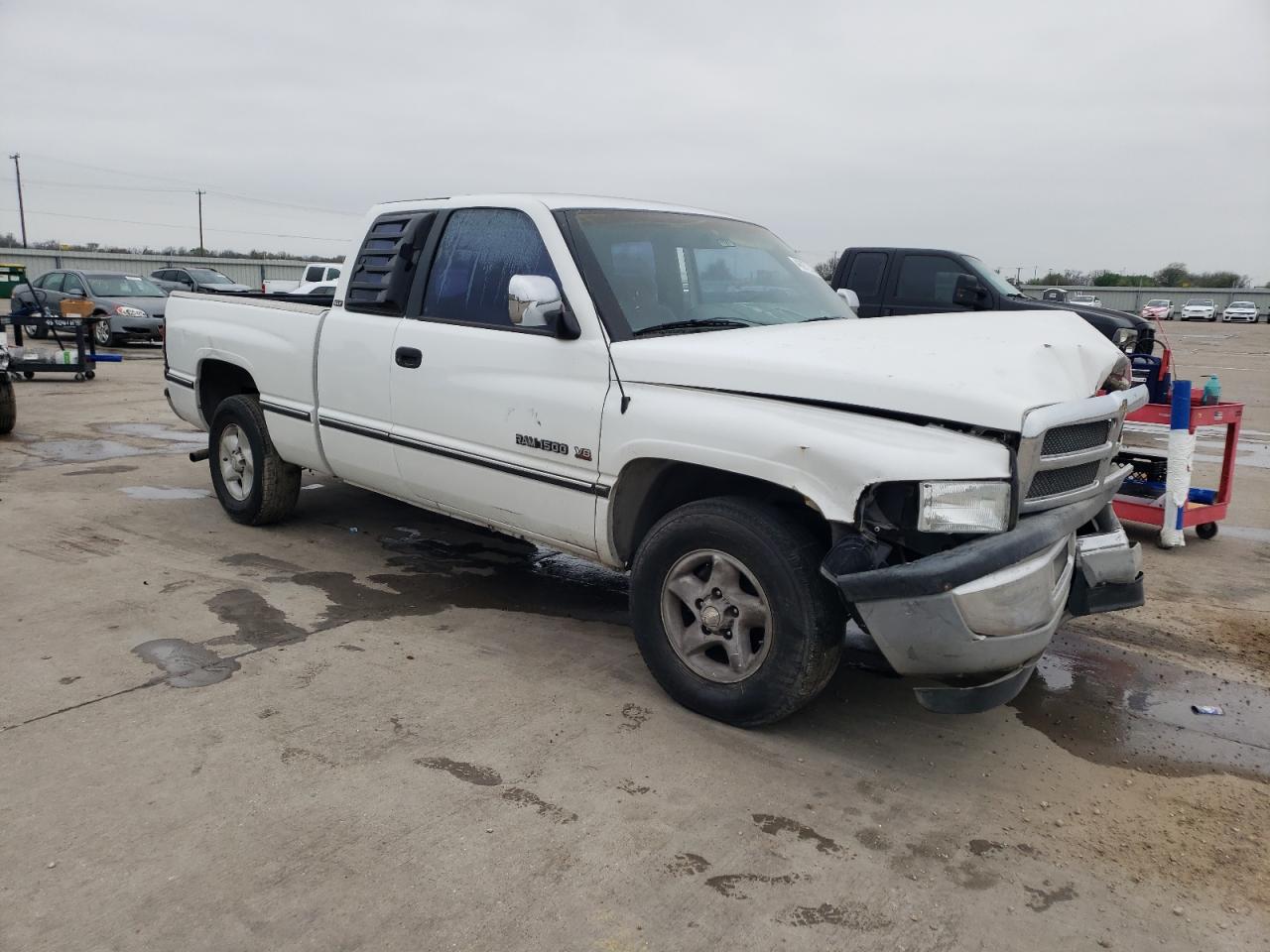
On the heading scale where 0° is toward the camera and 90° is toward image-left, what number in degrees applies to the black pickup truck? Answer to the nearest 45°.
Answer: approximately 315°

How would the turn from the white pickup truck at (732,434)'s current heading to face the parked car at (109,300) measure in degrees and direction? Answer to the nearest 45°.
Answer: approximately 180°

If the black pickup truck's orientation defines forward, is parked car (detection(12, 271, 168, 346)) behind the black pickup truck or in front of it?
behind

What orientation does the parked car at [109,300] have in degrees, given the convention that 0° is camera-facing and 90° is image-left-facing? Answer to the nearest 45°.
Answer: approximately 315°

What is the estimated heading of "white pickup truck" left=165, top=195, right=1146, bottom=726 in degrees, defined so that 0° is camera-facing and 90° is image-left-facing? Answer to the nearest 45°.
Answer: approximately 315°

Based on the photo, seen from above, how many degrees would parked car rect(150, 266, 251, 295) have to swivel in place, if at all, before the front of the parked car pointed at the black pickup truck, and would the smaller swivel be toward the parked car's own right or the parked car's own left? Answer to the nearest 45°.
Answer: approximately 45° to the parked car's own right

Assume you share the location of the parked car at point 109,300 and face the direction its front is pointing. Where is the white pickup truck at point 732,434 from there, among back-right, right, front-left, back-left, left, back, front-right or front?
front-right
